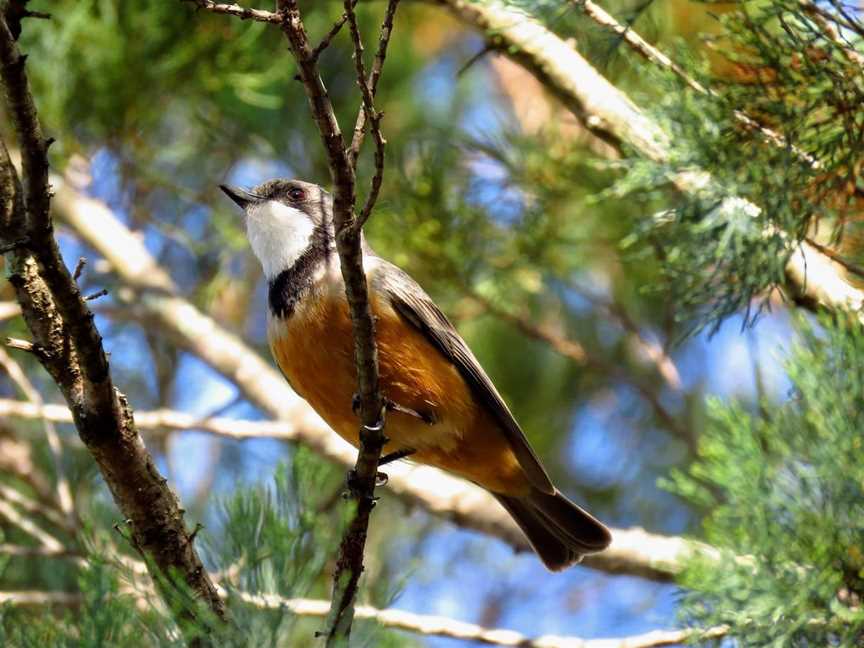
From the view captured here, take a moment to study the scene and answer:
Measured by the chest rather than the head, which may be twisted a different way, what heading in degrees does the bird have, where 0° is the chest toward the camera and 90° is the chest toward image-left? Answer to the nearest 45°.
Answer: approximately 90°
